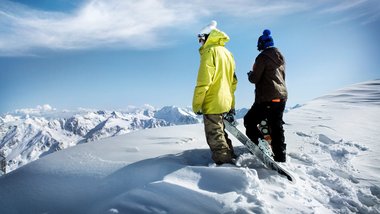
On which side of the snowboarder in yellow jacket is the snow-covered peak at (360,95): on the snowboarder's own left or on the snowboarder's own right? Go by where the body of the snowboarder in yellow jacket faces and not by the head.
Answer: on the snowboarder's own right

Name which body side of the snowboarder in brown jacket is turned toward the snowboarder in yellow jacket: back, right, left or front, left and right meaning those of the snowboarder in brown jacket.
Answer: left

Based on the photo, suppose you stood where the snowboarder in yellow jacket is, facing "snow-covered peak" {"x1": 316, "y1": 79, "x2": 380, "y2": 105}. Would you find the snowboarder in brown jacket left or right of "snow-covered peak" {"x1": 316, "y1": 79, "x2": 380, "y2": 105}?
right

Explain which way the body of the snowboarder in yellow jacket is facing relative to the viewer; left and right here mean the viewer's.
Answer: facing away from the viewer and to the left of the viewer

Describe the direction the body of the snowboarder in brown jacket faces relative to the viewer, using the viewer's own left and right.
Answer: facing away from the viewer and to the left of the viewer

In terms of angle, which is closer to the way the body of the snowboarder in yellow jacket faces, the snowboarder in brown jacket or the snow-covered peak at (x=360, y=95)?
the snow-covered peak

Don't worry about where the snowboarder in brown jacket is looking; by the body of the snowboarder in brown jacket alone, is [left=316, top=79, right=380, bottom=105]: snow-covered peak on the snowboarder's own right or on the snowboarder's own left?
on the snowboarder's own right

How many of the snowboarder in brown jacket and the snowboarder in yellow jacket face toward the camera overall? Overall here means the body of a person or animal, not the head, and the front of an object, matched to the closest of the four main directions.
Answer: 0

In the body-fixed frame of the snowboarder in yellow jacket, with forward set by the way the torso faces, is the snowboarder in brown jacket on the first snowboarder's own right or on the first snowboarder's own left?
on the first snowboarder's own right
